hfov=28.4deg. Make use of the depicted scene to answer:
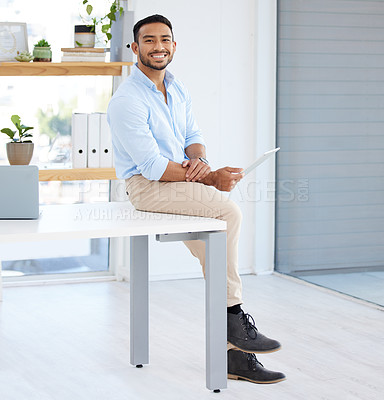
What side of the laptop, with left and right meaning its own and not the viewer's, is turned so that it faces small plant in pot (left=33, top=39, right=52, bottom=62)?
front

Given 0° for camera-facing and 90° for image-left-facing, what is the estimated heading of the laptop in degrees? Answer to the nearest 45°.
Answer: approximately 180°

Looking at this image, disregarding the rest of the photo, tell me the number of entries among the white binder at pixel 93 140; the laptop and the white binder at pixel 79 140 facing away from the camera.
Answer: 1

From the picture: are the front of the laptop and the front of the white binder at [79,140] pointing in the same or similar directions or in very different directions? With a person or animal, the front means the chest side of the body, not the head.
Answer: very different directions

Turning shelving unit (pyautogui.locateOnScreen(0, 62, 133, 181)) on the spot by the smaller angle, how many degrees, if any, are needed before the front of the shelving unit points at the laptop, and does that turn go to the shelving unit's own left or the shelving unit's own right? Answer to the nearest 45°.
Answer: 0° — it already faces it

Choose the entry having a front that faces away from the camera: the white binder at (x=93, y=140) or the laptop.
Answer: the laptop

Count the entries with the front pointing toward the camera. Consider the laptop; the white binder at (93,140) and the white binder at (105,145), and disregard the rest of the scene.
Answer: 2

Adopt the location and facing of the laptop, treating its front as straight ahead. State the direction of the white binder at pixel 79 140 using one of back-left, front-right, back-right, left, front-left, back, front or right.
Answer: front

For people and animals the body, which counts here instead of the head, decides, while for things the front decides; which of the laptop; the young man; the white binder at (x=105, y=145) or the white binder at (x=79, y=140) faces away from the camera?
the laptop

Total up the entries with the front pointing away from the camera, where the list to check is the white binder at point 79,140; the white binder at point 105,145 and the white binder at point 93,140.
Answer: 0

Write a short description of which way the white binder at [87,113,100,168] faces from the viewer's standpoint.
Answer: facing the viewer

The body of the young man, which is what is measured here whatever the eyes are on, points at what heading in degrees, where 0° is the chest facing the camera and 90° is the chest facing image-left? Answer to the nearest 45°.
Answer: approximately 315°
